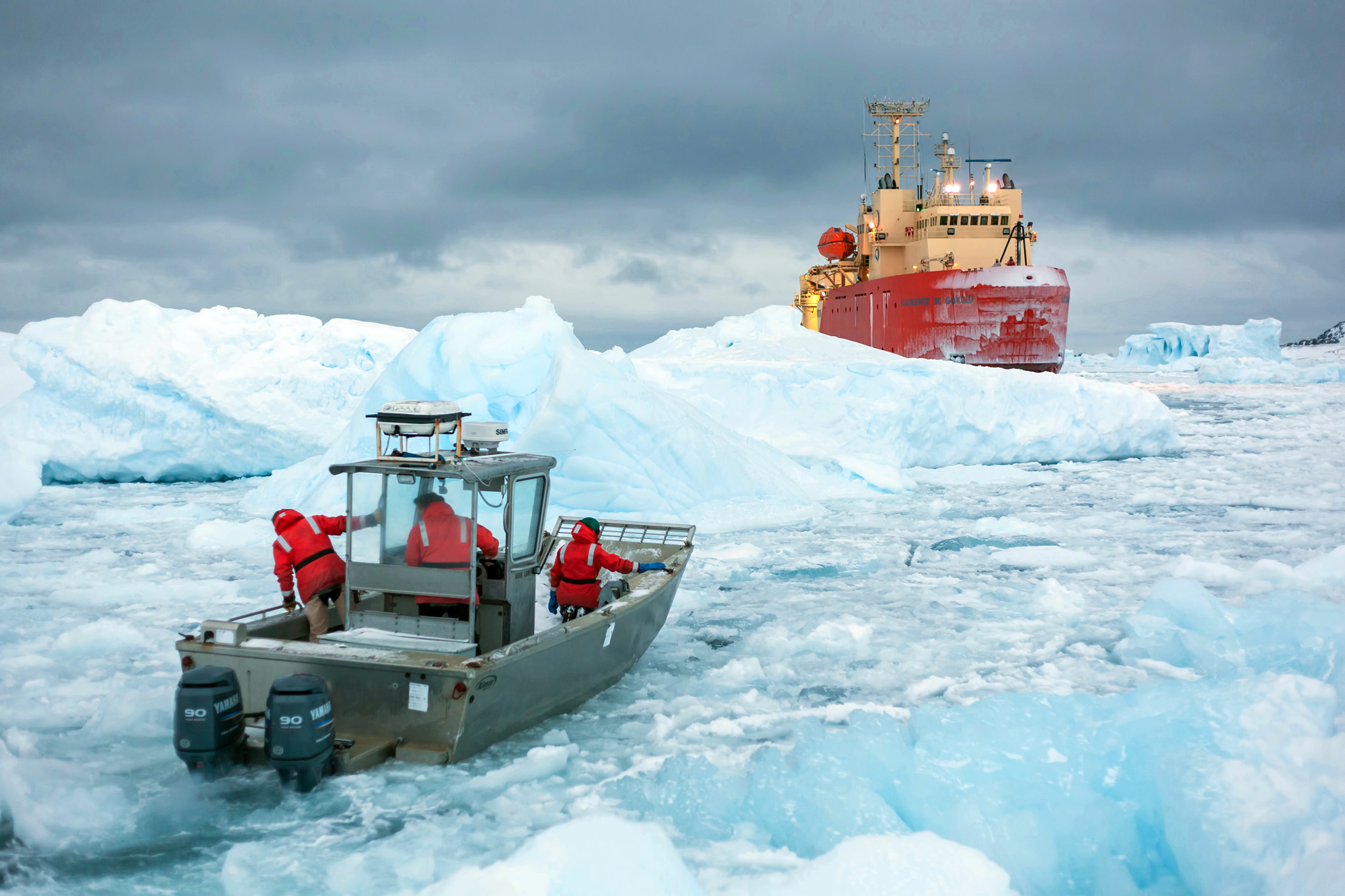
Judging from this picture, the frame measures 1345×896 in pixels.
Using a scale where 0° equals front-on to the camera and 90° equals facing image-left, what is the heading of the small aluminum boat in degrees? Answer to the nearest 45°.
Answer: approximately 225°

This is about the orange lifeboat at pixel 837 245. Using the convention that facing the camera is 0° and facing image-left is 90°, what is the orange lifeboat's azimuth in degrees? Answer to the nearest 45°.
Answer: approximately 315°

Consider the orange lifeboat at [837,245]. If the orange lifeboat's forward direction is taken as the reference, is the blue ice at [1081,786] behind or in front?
in front

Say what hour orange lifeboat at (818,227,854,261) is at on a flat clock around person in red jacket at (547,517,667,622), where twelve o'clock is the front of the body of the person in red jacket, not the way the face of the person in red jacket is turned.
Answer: The orange lifeboat is roughly at 11 o'clock from the person in red jacket.

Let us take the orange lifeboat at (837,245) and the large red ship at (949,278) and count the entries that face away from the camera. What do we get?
0

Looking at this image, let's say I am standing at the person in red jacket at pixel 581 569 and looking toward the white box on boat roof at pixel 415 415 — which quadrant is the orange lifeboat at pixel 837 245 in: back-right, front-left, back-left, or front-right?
back-right

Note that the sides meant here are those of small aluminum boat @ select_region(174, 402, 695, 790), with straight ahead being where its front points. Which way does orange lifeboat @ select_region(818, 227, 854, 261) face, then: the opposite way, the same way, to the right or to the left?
to the right

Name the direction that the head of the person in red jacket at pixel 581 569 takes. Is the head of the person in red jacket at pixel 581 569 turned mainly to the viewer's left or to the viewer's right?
to the viewer's right

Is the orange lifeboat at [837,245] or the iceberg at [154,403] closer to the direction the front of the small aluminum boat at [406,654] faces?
the orange lifeboat

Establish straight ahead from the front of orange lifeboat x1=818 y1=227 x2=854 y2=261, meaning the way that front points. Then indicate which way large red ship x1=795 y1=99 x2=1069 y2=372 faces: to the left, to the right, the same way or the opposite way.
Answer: the same way

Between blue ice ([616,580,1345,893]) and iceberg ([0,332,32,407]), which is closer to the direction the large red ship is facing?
the blue ice

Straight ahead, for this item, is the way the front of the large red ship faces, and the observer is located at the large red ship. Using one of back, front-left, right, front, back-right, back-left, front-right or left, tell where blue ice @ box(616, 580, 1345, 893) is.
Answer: front-right

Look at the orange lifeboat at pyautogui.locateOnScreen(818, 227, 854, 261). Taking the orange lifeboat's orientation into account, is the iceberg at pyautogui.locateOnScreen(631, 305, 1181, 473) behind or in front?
in front

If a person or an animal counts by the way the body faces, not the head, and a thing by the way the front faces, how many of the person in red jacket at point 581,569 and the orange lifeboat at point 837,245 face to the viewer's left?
0

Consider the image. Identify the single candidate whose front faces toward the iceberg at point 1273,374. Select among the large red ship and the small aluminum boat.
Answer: the small aluminum boat

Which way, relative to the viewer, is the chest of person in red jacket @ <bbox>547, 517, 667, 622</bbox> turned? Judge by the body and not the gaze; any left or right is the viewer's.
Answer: facing away from the viewer and to the right of the viewer

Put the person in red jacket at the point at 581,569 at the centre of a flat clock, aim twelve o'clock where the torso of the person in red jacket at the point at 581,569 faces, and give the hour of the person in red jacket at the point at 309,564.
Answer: the person in red jacket at the point at 309,564 is roughly at 7 o'clock from the person in red jacket at the point at 581,569.

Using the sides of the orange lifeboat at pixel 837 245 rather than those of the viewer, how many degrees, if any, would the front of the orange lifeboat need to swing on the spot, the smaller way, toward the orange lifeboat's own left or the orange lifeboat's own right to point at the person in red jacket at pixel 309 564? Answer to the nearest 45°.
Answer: approximately 45° to the orange lifeboat's own right
